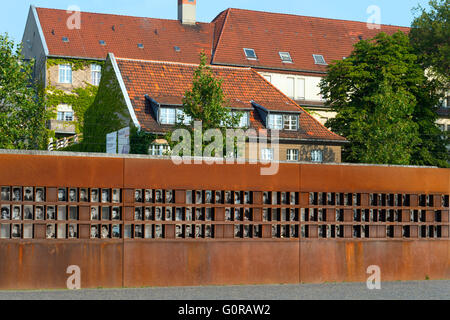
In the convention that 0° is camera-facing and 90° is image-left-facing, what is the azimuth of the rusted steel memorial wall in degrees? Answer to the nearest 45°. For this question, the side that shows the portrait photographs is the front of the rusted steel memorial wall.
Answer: approximately 0°

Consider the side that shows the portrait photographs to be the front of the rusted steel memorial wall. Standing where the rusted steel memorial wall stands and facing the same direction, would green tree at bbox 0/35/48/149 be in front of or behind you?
behind
